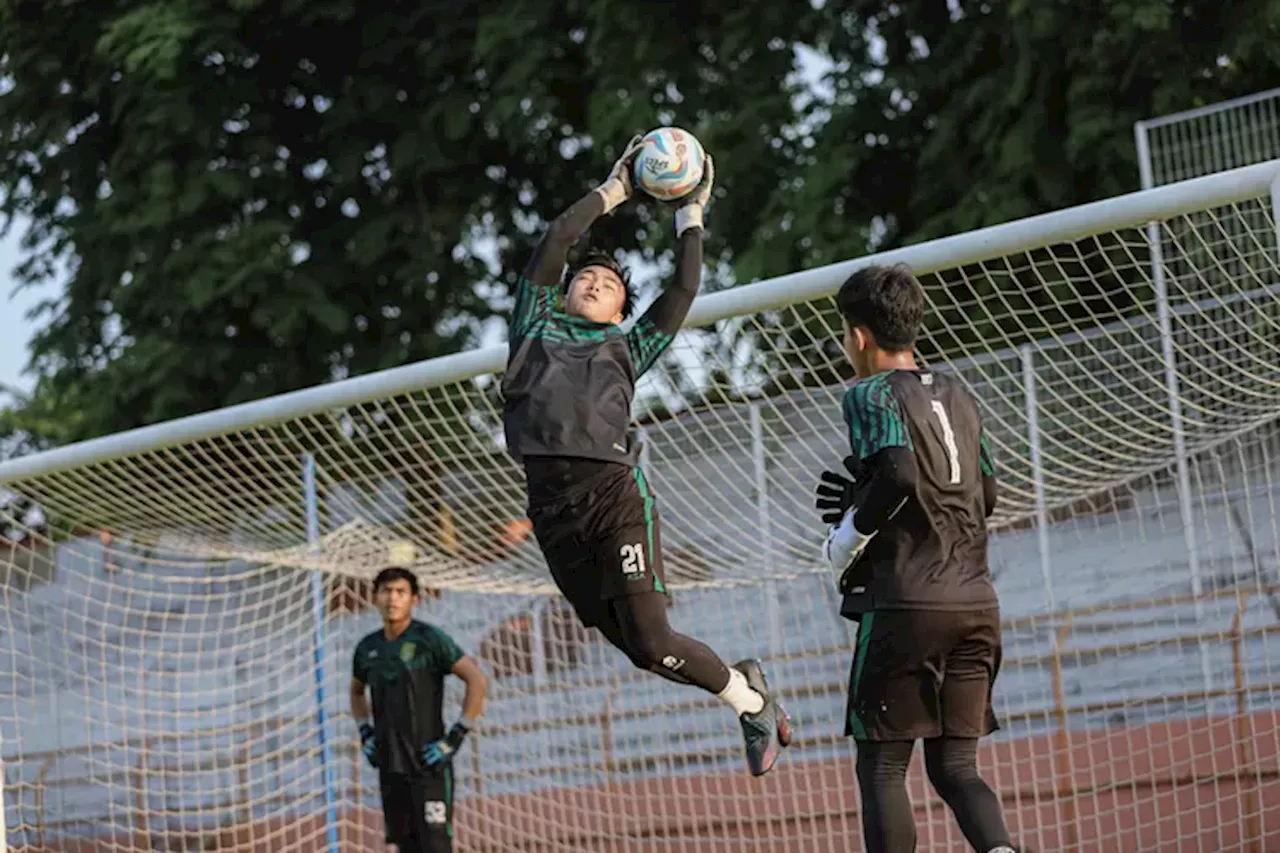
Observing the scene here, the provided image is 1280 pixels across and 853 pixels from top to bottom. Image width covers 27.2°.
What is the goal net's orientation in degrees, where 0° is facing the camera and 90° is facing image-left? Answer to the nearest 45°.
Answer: approximately 45°

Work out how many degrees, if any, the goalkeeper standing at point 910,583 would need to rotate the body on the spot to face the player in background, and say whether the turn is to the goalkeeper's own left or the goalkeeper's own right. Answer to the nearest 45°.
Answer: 0° — they already face them

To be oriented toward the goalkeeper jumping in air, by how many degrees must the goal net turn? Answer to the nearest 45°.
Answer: approximately 45° to its left

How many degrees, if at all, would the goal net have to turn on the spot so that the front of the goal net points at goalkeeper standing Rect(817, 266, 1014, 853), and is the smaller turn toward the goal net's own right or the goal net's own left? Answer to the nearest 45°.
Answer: approximately 45° to the goal net's own left

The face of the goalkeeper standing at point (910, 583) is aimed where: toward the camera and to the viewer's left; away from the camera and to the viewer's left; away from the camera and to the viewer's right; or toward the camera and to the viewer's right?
away from the camera and to the viewer's left

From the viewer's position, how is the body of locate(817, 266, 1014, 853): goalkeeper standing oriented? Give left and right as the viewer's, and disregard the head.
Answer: facing away from the viewer and to the left of the viewer
